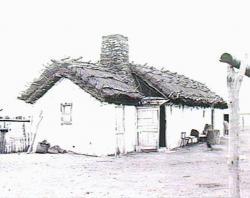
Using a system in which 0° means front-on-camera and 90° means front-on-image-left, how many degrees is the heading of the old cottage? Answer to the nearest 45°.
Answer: approximately 315°

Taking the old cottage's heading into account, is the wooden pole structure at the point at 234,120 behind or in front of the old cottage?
in front
